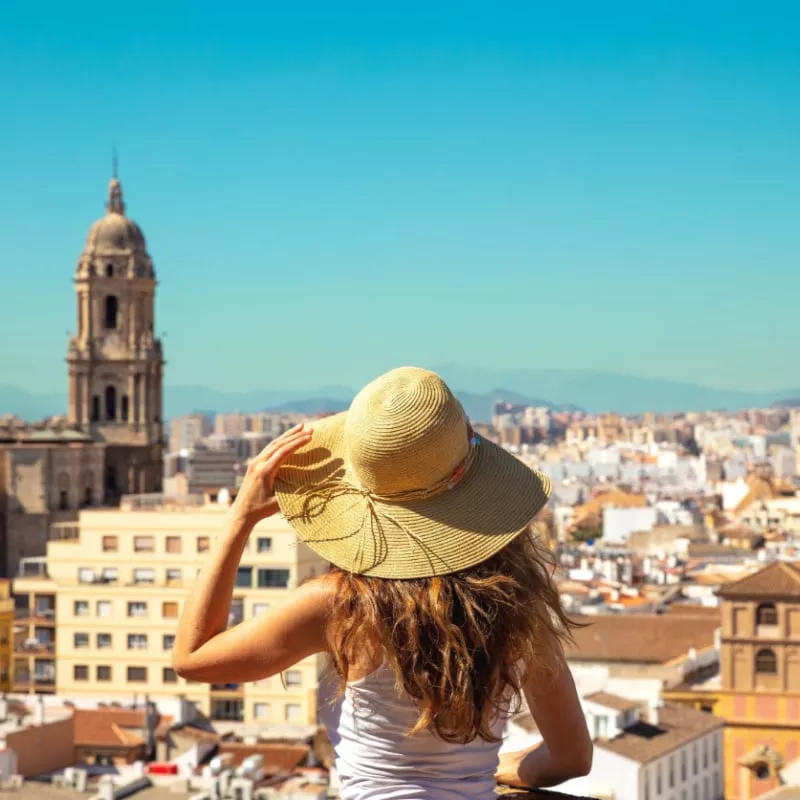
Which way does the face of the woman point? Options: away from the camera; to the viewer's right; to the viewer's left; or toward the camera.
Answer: away from the camera

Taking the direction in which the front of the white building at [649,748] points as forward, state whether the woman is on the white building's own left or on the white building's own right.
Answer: on the white building's own right

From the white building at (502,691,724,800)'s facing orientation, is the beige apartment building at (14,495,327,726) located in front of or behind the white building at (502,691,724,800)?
behind

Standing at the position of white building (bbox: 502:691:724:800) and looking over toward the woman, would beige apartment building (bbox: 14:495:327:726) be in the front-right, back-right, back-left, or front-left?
back-right

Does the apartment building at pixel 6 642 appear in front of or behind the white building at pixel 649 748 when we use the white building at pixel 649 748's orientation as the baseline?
behind

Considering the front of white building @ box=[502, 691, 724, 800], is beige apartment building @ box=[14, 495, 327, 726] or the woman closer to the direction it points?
the woman

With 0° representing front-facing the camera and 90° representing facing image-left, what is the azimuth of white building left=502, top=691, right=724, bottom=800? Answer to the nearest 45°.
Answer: approximately 315°
